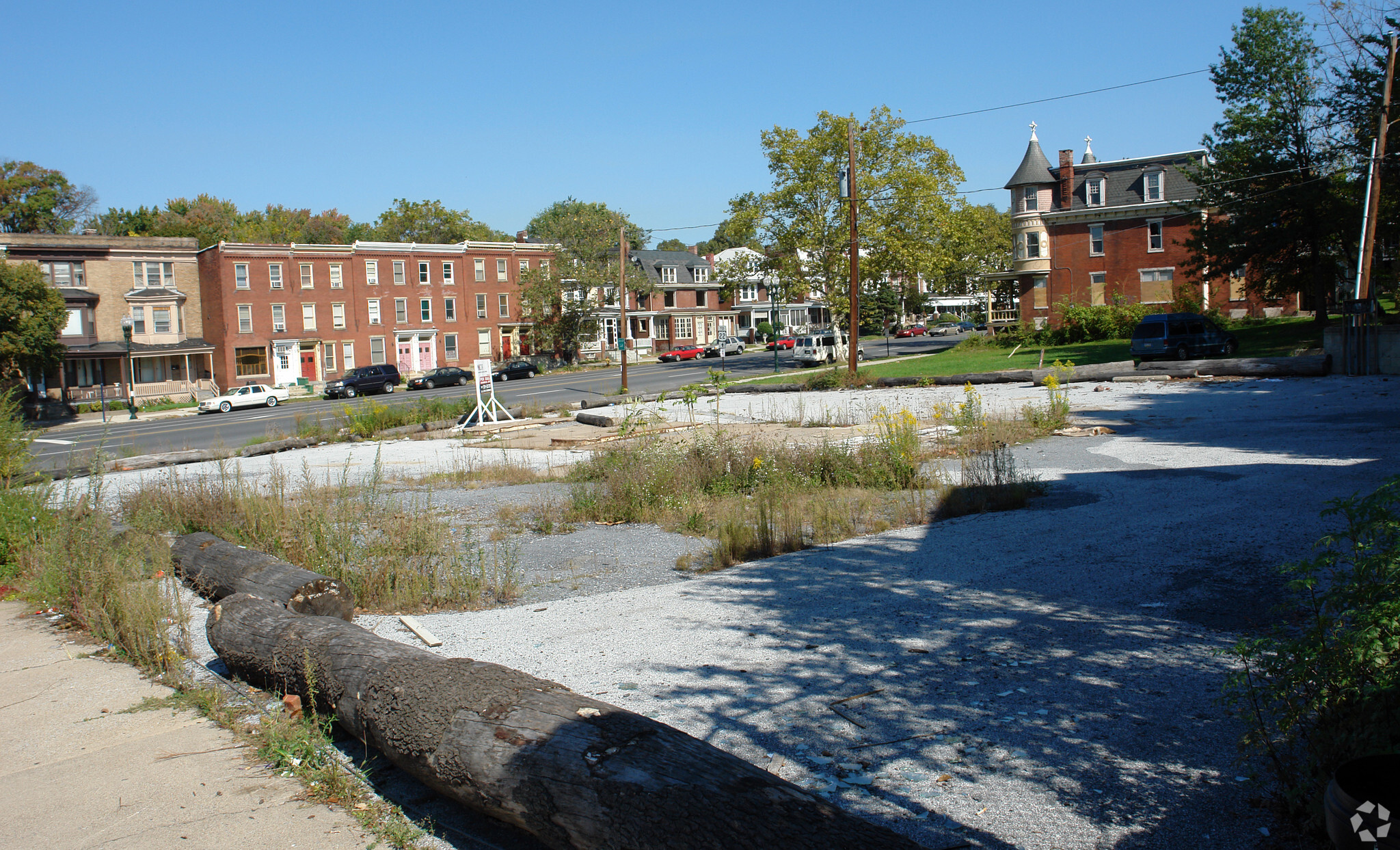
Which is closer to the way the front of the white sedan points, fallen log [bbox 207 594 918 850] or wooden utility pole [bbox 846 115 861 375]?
the fallen log

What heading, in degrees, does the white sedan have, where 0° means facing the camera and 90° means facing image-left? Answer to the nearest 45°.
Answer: approximately 45°

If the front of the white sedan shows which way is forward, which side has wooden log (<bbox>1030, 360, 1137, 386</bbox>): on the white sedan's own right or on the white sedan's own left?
on the white sedan's own left

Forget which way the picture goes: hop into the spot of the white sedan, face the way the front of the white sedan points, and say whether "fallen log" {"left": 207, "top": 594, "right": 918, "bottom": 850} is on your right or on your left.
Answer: on your left
